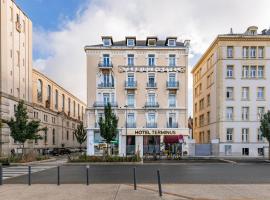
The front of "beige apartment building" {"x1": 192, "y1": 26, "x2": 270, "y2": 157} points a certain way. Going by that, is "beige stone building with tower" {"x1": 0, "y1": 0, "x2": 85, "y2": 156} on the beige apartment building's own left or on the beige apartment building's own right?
on the beige apartment building's own right

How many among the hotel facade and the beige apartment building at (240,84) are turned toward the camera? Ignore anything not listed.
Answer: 2

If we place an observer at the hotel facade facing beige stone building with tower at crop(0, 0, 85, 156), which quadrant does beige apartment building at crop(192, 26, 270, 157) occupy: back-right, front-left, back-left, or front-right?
back-left

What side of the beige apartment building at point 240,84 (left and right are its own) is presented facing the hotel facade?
right

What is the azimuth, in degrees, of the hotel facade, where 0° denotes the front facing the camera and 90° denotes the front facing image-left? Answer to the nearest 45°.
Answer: approximately 0°

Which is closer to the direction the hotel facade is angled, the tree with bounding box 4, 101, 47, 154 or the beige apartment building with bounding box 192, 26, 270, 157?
the tree

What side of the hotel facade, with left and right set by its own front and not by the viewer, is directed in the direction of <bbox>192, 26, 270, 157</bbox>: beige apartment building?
left
